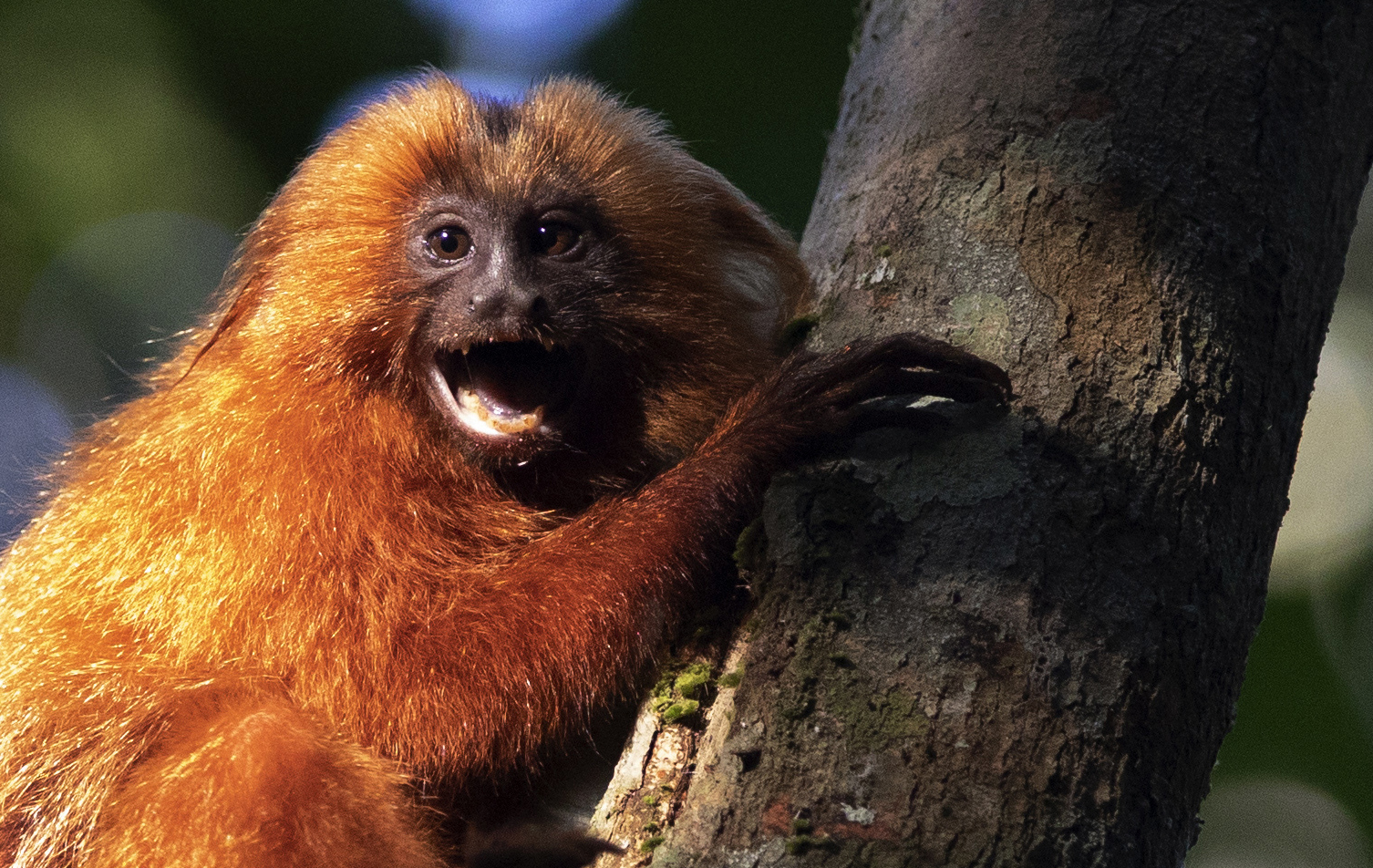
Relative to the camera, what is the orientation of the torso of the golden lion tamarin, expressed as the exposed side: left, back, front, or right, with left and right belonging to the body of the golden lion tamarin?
right
